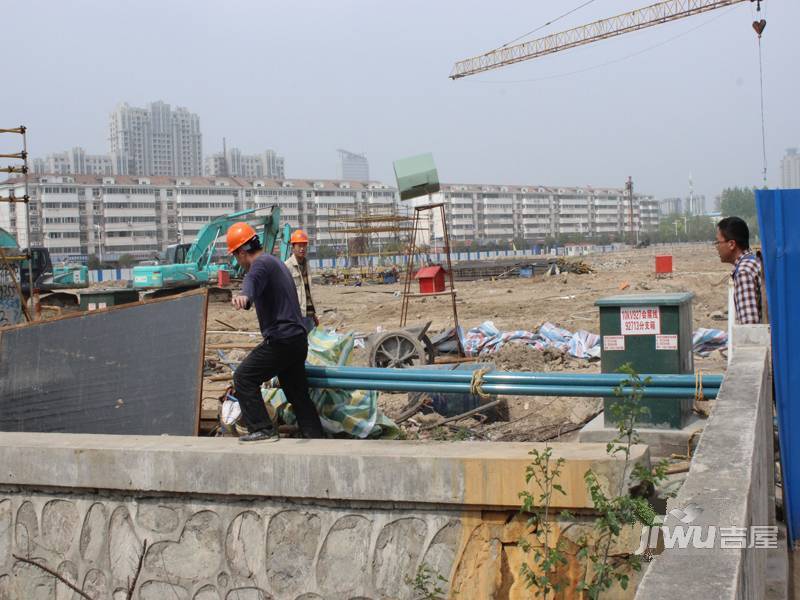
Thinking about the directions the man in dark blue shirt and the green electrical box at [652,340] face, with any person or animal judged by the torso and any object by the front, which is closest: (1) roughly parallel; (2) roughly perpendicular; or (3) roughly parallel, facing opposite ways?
roughly perpendicular

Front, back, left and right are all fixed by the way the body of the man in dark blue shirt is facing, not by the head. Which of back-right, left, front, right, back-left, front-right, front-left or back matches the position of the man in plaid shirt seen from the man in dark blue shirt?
back

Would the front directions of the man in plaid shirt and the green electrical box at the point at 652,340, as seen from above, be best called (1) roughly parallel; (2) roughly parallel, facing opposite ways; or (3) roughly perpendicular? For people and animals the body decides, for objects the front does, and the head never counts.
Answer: roughly perpendicular

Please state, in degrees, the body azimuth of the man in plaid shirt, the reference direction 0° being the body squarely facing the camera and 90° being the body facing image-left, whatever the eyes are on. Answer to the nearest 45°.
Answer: approximately 90°

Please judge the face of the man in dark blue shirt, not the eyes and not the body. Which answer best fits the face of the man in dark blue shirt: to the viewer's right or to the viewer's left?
to the viewer's left

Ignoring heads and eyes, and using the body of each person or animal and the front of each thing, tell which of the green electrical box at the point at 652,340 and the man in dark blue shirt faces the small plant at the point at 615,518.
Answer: the green electrical box

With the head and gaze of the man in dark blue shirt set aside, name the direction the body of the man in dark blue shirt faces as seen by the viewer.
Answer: to the viewer's left

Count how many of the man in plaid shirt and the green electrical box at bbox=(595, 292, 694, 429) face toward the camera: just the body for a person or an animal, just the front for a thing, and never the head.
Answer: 1

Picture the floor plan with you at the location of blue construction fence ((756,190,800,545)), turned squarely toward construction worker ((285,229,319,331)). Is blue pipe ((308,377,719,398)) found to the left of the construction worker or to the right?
left

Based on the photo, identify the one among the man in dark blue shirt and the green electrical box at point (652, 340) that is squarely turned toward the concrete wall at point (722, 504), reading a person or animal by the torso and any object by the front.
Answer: the green electrical box

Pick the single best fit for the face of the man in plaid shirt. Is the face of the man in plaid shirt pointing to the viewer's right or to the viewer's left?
to the viewer's left
